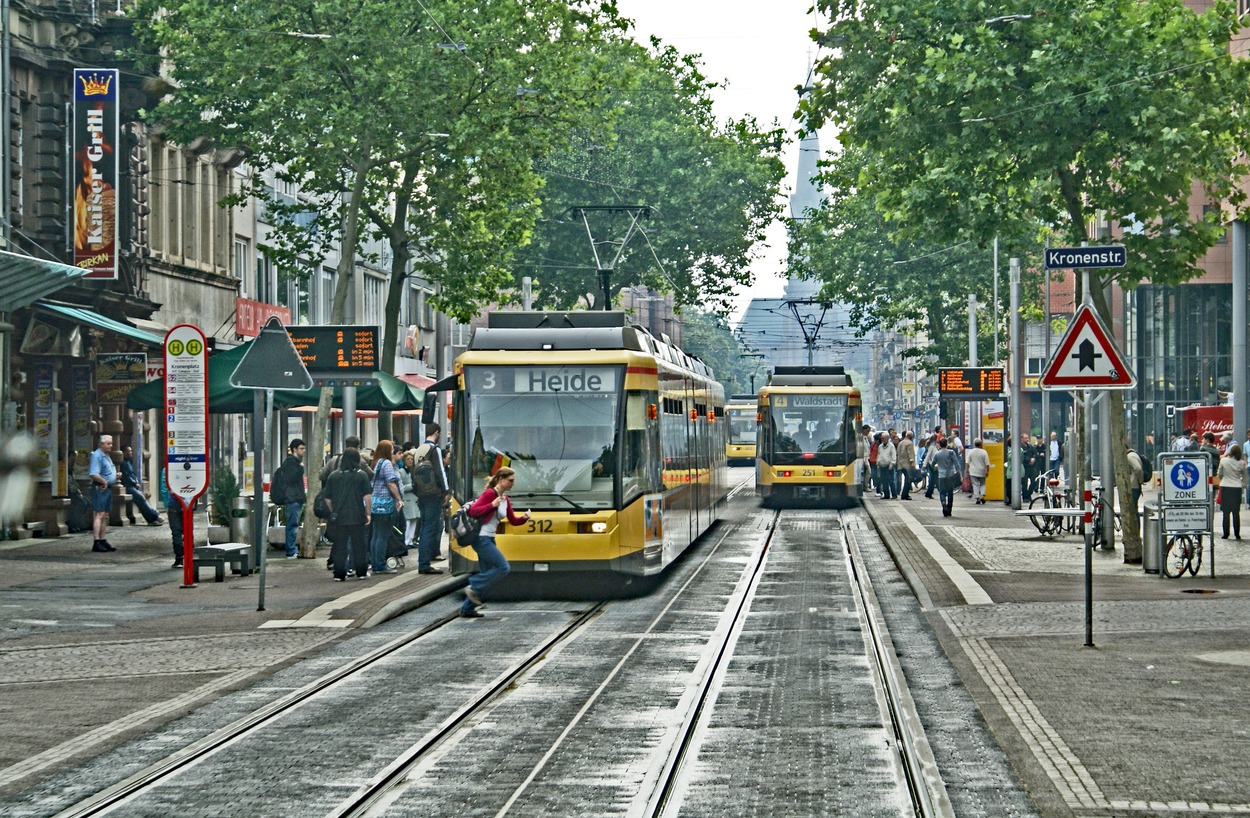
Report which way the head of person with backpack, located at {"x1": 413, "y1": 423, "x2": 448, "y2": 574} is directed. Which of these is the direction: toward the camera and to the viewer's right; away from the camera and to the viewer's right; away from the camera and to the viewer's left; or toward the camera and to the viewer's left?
away from the camera and to the viewer's right

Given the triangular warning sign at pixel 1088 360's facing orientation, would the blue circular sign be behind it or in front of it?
behind

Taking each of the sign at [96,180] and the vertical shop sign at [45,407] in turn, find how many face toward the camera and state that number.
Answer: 2

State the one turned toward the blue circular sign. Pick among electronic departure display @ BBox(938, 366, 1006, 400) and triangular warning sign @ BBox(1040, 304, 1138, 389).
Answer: the electronic departure display
